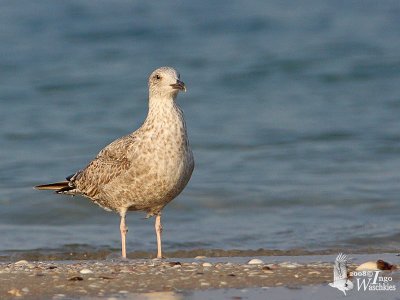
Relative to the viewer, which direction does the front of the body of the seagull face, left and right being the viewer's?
facing the viewer and to the right of the viewer
